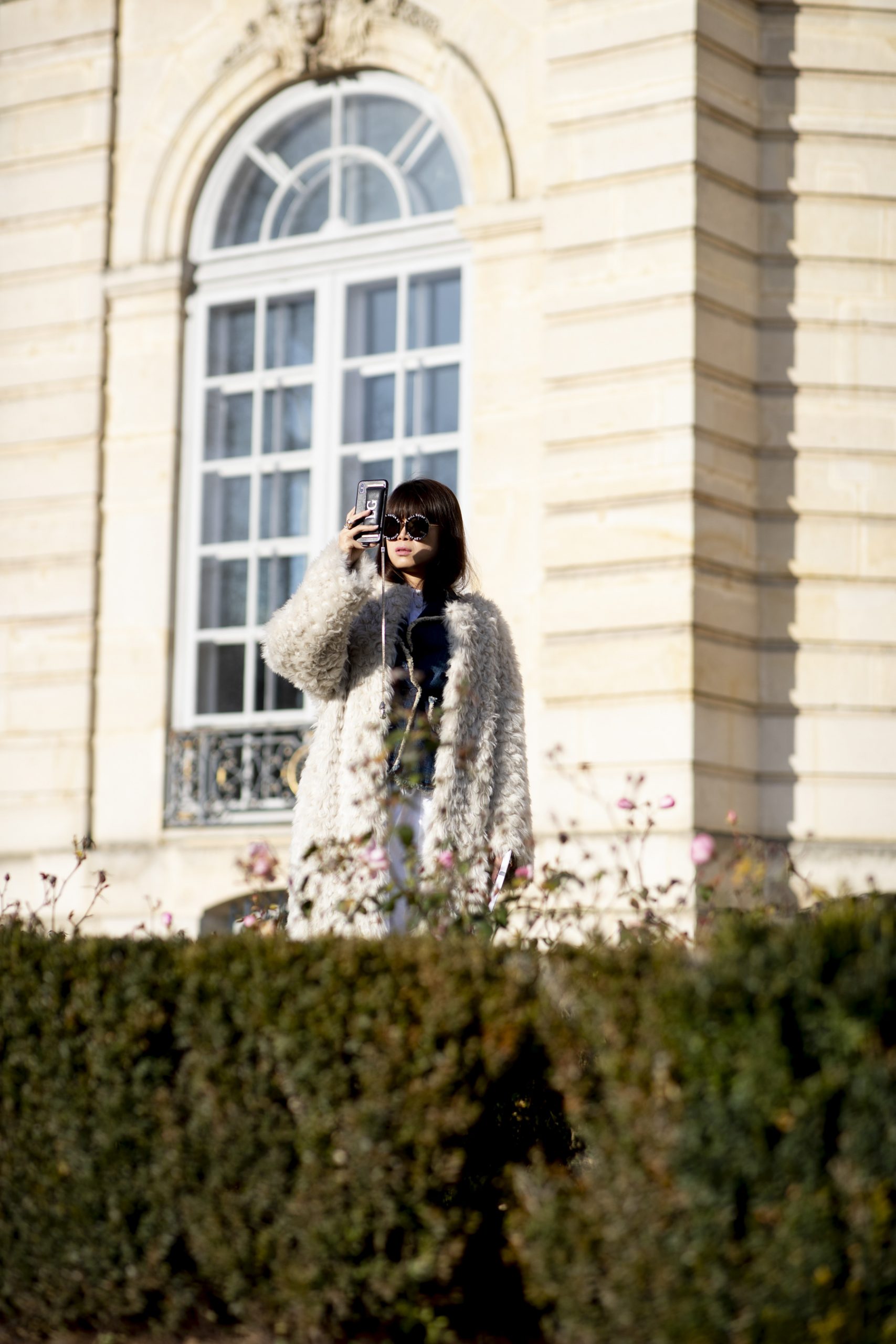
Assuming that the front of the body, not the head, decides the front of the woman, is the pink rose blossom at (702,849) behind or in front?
in front

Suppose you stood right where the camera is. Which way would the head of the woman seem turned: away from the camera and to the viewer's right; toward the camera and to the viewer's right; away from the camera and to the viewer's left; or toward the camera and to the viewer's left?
toward the camera and to the viewer's left

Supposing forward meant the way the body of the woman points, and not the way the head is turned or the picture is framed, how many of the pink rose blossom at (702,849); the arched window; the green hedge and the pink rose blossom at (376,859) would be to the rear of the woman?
1

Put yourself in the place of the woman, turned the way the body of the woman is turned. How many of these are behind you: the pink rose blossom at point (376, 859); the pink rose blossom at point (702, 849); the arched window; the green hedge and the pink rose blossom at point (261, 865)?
1

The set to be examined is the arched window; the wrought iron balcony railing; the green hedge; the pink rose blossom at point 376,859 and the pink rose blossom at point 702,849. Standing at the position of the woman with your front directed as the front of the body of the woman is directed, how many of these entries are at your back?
2

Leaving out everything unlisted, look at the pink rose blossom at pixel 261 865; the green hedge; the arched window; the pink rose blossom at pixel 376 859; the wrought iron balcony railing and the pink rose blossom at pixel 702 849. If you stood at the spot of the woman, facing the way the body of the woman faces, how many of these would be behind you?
2

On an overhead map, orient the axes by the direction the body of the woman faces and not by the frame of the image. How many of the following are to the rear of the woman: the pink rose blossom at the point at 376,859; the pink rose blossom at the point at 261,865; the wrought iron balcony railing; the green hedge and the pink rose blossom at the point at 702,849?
1

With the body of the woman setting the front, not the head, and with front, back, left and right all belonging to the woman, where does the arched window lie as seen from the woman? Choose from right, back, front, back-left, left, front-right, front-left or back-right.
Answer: back

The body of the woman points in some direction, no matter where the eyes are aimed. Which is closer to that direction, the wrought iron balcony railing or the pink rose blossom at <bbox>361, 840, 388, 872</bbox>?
the pink rose blossom

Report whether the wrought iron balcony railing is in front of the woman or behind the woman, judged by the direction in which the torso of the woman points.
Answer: behind

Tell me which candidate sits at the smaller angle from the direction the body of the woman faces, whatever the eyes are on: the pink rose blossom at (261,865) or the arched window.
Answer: the pink rose blossom

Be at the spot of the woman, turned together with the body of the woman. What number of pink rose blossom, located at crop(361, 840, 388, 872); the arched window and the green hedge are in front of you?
2

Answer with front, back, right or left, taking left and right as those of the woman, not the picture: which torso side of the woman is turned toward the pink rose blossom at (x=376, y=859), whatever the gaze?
front

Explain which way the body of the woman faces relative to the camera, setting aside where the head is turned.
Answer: toward the camera

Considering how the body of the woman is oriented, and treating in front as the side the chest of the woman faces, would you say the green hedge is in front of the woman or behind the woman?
in front
